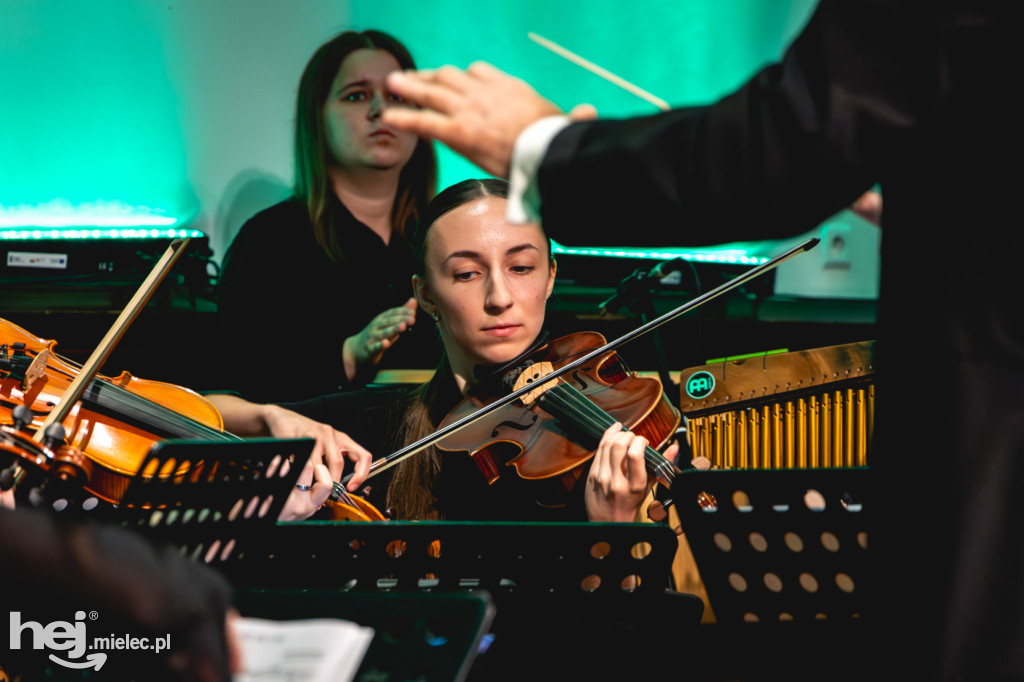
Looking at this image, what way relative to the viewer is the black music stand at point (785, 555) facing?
away from the camera

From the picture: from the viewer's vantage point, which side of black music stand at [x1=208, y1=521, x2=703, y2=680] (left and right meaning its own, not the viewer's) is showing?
back

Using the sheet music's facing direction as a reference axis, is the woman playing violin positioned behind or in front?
behind

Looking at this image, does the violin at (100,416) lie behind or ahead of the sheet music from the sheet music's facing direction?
behind

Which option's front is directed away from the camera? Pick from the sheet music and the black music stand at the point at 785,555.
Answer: the black music stand
